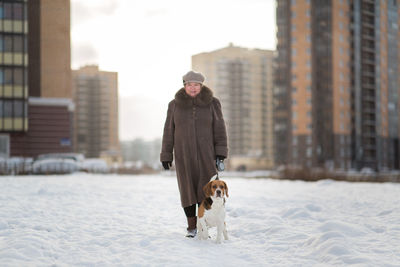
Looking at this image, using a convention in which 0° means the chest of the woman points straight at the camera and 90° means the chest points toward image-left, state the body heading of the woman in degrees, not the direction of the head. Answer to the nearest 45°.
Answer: approximately 0°

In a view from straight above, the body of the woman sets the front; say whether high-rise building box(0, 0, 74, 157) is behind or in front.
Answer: behind

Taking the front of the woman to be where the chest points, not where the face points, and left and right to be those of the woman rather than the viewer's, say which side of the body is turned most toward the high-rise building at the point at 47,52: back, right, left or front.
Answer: back
